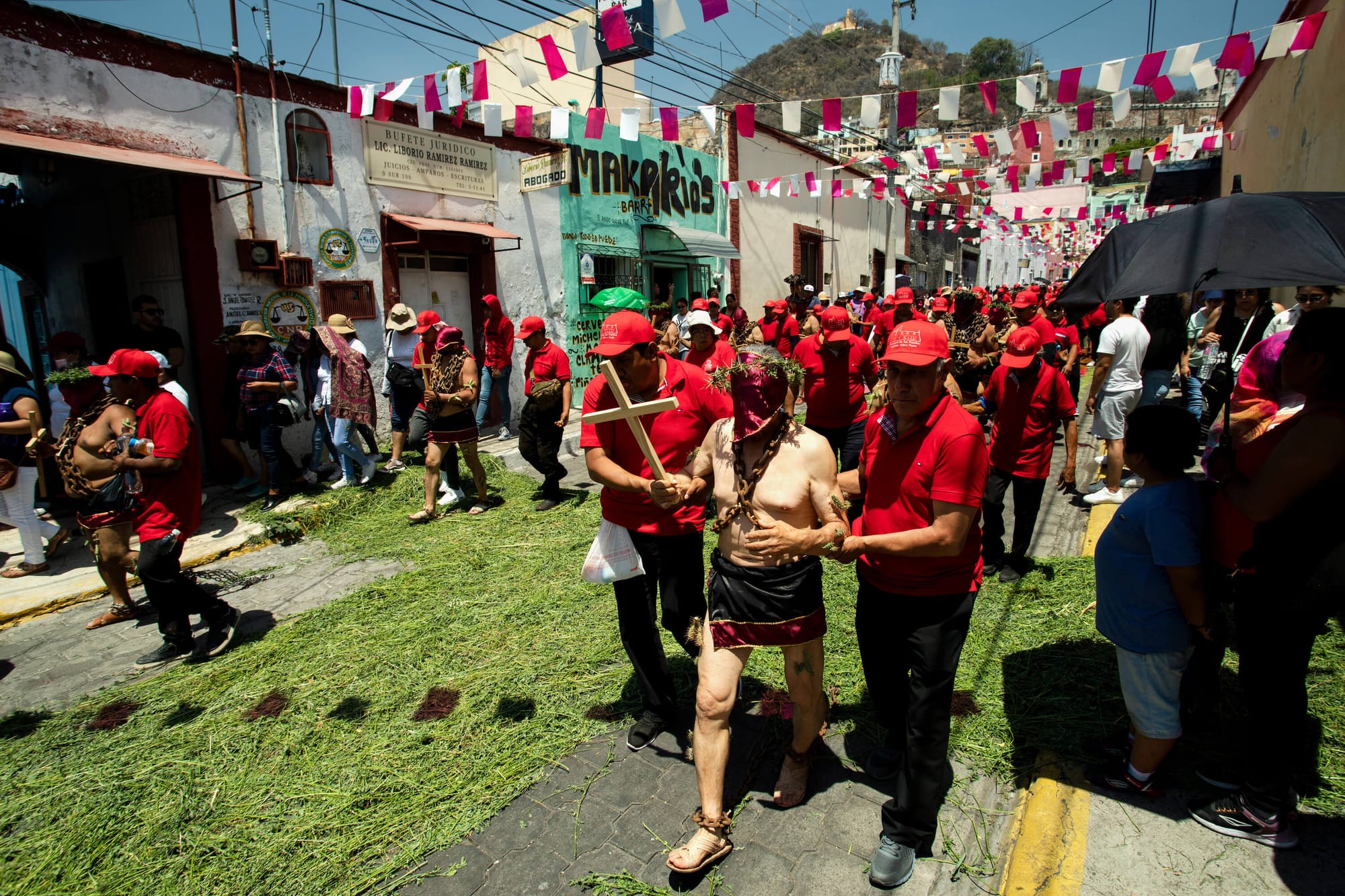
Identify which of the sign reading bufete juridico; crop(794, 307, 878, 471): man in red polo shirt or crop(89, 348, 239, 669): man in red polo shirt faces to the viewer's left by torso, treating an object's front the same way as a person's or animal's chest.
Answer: crop(89, 348, 239, 669): man in red polo shirt

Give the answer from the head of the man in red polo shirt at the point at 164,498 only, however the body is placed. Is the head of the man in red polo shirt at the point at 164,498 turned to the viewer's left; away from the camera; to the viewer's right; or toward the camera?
to the viewer's left

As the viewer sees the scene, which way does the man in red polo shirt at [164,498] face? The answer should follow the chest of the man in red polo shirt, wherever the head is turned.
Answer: to the viewer's left

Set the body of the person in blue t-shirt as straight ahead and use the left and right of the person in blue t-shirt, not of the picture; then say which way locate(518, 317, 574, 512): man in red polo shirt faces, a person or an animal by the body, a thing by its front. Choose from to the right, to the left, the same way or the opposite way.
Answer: to the left

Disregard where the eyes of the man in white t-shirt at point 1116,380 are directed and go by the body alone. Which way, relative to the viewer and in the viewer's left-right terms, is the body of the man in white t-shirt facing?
facing to the left of the viewer

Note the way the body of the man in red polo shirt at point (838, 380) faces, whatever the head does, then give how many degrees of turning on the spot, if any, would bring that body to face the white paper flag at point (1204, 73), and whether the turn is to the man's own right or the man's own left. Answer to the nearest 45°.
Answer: approximately 135° to the man's own left

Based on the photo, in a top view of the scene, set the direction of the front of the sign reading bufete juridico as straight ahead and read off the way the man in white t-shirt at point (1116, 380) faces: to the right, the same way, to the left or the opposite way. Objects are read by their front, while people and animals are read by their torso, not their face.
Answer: the opposite way

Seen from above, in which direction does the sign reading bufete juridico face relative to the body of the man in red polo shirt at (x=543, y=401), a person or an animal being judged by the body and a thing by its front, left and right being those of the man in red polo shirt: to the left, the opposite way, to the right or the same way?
to the left

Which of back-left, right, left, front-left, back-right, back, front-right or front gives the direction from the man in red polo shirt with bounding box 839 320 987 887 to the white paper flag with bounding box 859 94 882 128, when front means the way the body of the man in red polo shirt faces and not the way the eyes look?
back-right

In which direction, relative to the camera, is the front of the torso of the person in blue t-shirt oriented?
to the viewer's left

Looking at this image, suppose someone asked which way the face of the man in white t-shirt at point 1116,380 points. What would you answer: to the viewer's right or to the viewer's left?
to the viewer's left
